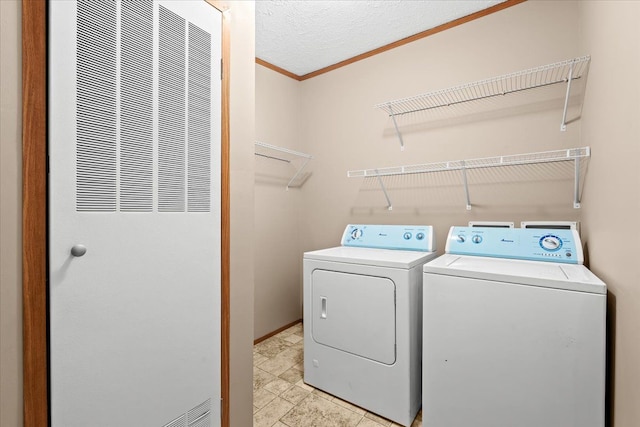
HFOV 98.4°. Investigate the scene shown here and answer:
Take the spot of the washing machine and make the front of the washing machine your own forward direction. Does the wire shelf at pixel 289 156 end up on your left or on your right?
on your right

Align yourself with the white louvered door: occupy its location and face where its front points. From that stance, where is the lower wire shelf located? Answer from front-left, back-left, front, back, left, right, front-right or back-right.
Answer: left

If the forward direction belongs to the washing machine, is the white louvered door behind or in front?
in front

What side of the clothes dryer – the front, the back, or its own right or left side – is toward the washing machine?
left

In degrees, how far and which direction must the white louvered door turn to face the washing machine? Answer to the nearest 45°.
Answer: approximately 90° to its left

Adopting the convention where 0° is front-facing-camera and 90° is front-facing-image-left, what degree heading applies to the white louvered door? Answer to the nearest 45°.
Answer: approximately 0°

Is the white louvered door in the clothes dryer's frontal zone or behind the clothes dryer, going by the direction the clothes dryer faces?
frontal zone

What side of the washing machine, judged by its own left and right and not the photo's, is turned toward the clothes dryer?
right

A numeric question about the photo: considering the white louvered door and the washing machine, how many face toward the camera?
2

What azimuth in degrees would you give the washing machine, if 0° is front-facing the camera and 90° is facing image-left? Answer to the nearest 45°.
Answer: approximately 0°

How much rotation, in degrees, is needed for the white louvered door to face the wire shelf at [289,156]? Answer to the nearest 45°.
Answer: approximately 135° to its left
